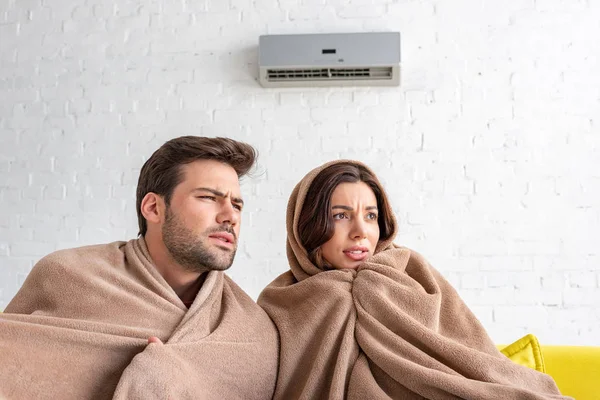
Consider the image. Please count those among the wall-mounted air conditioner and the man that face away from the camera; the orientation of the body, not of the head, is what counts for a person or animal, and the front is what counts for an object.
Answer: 0

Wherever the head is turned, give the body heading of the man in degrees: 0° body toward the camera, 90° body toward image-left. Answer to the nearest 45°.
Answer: approximately 315°

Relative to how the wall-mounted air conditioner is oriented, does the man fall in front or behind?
in front

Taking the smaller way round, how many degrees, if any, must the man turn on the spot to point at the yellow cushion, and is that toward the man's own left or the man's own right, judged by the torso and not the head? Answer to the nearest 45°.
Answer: approximately 45° to the man's own left

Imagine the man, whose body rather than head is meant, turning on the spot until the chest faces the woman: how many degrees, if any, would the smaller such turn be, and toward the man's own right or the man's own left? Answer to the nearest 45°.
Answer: approximately 45° to the man's own left

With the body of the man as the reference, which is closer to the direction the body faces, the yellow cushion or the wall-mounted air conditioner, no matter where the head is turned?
the yellow cushion

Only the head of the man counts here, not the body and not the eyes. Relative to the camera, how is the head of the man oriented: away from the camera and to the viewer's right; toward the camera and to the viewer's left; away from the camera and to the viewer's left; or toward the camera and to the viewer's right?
toward the camera and to the viewer's right

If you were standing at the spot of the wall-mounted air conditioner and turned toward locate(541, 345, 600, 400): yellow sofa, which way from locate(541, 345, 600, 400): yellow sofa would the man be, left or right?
right
